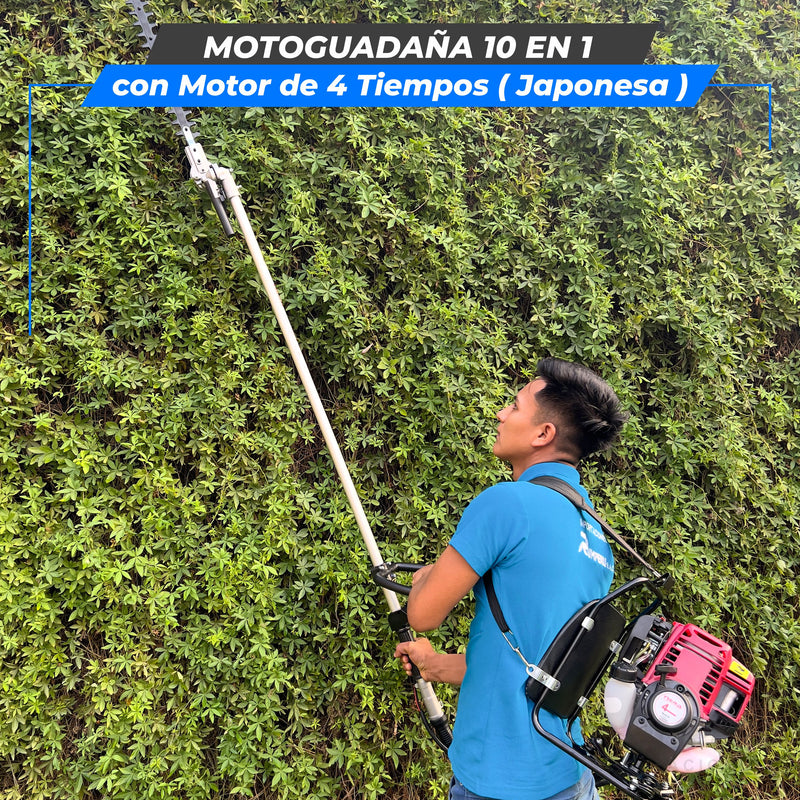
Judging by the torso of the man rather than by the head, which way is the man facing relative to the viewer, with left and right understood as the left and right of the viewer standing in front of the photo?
facing away from the viewer and to the left of the viewer

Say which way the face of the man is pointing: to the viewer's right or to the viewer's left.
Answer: to the viewer's left
